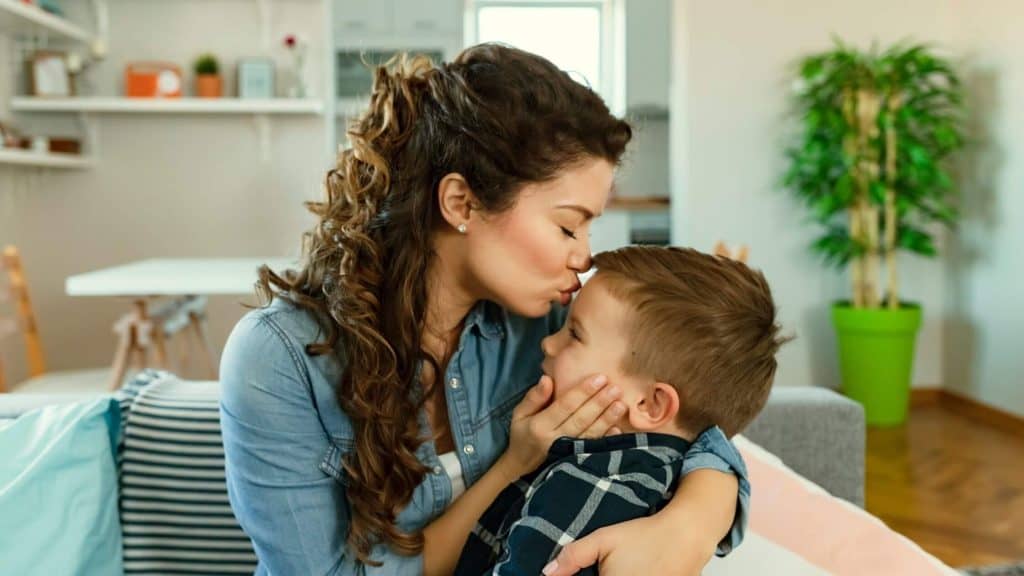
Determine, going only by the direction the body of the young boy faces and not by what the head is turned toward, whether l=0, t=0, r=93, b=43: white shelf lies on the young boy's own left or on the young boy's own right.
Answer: on the young boy's own right

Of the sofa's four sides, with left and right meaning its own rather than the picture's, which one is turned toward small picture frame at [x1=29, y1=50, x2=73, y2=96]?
back

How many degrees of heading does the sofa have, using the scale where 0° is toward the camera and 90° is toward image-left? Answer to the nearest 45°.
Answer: approximately 0°

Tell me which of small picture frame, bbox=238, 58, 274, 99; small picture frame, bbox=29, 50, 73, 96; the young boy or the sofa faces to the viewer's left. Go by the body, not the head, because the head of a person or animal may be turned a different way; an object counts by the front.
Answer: the young boy

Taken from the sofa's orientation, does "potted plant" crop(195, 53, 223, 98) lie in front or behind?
behind

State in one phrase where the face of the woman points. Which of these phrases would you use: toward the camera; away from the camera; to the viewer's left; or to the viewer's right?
to the viewer's right

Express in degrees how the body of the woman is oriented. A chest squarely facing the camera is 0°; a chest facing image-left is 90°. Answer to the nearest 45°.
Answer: approximately 315°

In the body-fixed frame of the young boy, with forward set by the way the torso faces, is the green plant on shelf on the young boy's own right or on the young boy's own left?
on the young boy's own right

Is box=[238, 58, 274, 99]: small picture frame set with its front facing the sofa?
yes

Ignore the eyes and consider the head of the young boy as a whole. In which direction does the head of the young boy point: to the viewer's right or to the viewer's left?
to the viewer's left

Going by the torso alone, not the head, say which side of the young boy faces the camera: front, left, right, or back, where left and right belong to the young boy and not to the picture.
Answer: left
